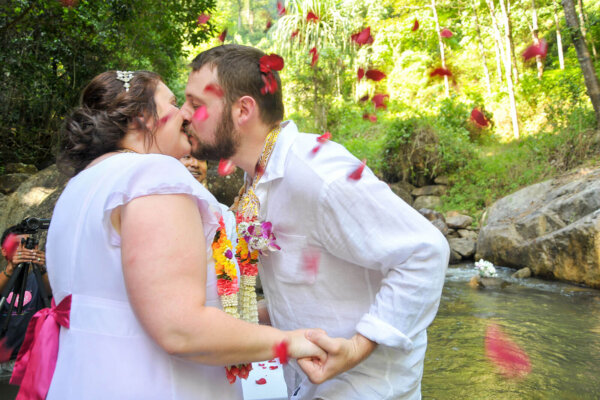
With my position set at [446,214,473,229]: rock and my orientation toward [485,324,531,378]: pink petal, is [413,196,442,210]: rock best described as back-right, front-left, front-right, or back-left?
back-right

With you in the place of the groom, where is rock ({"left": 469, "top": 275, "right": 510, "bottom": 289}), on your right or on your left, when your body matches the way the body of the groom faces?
on your right

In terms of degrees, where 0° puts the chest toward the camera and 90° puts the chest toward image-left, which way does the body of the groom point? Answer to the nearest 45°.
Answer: approximately 90°

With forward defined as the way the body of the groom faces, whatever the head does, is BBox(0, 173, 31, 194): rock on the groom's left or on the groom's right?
on the groom's right

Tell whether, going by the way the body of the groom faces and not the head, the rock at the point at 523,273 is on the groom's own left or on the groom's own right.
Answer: on the groom's own right

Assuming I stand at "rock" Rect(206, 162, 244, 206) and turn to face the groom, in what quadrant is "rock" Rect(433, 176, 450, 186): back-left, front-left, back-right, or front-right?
back-left

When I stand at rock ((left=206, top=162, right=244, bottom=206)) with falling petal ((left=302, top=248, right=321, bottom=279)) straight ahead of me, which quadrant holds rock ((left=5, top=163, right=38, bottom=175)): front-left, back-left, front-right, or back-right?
back-right

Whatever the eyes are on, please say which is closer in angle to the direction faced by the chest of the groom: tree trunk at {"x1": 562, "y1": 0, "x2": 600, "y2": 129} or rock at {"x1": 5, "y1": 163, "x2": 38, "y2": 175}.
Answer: the rock

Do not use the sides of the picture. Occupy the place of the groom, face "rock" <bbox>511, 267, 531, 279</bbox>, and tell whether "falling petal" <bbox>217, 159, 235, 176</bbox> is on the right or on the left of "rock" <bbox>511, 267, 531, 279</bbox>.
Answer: left

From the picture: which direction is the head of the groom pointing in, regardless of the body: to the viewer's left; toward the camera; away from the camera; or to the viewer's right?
to the viewer's left

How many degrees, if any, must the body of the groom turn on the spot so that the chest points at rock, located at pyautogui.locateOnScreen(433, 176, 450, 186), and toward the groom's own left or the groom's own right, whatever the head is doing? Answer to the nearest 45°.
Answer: approximately 90° to the groom's own right

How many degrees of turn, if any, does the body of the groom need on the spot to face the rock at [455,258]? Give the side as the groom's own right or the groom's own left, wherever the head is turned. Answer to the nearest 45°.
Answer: approximately 90° to the groom's own right
